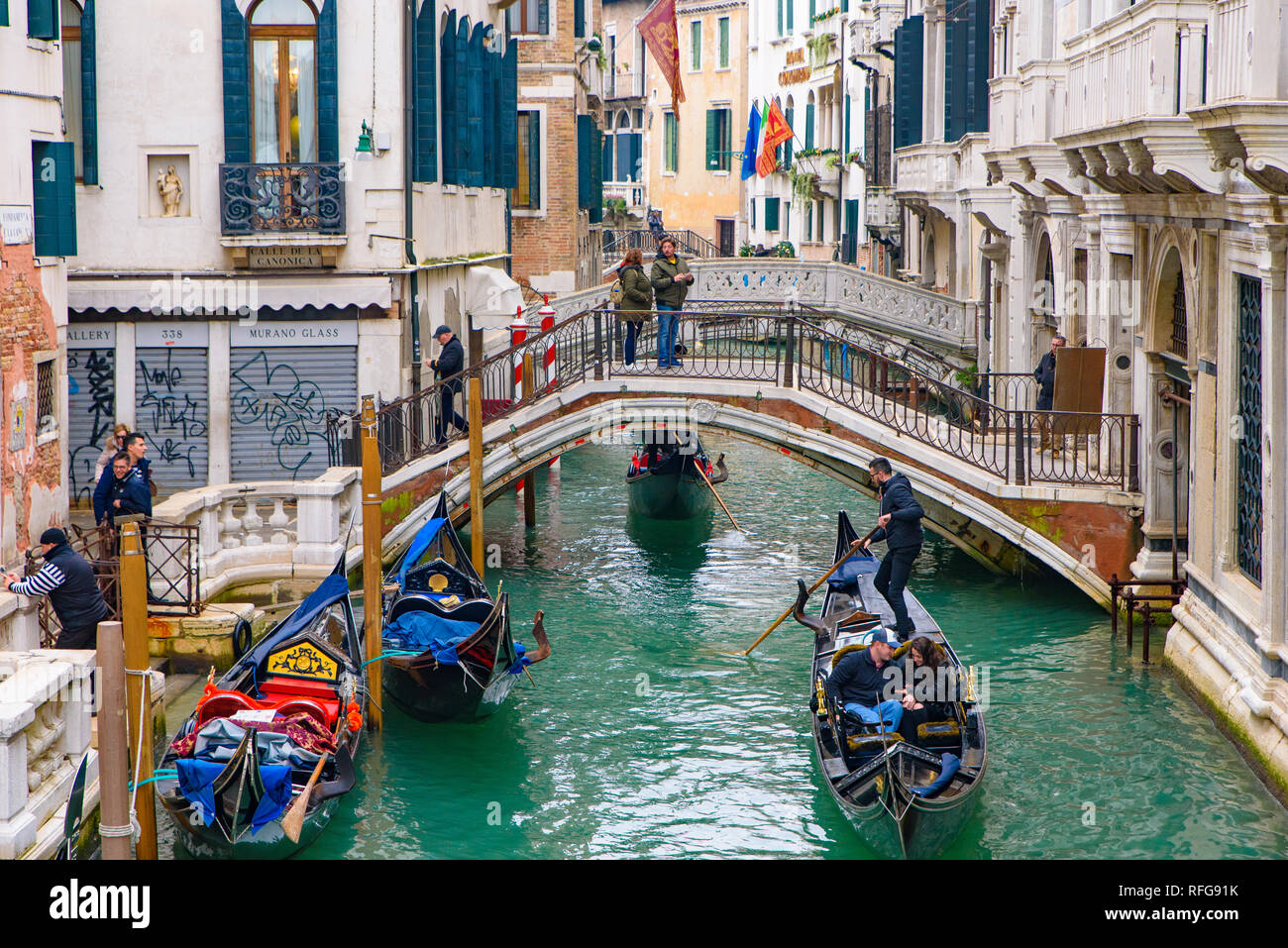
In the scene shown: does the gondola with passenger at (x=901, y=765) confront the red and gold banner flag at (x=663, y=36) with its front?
no

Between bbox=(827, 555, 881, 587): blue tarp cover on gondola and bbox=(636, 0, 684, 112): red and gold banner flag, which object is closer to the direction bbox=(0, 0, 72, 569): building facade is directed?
the blue tarp cover on gondola

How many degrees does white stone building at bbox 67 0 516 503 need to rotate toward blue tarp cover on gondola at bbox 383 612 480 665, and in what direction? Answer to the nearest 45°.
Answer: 0° — it already faces it

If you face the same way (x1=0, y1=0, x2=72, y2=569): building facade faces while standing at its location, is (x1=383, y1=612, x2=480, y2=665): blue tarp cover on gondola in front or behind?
in front

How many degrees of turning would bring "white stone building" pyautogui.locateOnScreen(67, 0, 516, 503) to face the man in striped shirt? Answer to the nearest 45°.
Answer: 0° — it already faces them

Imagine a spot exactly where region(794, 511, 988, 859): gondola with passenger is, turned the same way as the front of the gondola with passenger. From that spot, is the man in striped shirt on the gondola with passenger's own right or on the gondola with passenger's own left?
on the gondola with passenger's own right

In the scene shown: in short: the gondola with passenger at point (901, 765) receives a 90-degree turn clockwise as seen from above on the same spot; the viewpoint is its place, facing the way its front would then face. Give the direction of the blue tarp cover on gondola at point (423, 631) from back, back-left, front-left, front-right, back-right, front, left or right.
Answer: front-right

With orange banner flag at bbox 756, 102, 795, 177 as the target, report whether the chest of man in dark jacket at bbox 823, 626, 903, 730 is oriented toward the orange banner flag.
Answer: no

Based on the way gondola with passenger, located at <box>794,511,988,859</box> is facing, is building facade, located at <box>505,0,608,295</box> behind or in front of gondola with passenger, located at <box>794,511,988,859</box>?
behind

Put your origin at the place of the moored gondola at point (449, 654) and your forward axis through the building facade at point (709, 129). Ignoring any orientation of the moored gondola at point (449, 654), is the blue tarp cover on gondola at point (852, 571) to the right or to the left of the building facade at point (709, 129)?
right

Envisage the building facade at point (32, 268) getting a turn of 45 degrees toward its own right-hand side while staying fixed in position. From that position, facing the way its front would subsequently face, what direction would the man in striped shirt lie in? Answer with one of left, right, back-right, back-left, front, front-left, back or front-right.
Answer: front

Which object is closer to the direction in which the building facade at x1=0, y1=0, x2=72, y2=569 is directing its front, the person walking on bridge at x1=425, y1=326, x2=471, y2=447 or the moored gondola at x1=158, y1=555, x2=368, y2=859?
the moored gondola

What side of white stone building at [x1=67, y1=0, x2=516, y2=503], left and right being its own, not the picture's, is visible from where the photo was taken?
front

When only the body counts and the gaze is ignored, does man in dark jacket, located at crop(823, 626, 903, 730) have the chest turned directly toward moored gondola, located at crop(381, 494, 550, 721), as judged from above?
no

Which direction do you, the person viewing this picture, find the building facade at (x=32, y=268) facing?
facing the viewer and to the right of the viewer

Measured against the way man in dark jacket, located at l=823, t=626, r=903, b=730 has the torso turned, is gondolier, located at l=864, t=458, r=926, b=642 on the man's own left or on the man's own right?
on the man's own left

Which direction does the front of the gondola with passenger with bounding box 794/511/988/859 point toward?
toward the camera
